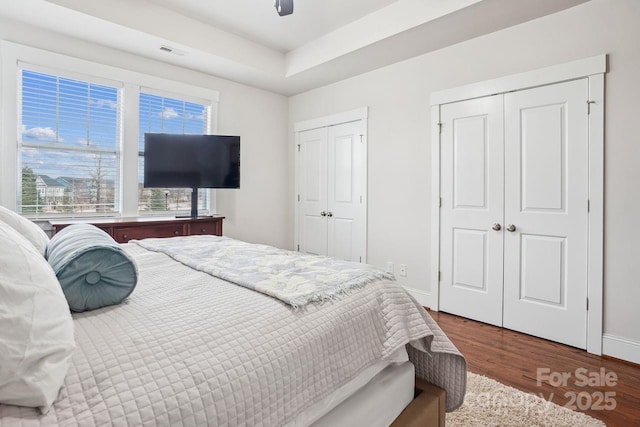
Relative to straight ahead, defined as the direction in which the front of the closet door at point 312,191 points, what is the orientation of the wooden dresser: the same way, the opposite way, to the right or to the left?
to the left

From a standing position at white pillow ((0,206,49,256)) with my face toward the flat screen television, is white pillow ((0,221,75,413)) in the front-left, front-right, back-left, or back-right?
back-right

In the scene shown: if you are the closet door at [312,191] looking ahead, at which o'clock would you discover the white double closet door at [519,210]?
The white double closet door is roughly at 9 o'clock from the closet door.

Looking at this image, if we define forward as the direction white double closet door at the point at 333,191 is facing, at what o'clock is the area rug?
The area rug is roughly at 10 o'clock from the white double closet door.

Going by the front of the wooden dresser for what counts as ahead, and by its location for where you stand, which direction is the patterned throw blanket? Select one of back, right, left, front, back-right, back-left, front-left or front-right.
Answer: front

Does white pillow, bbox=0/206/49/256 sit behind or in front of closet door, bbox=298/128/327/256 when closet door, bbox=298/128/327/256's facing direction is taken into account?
in front

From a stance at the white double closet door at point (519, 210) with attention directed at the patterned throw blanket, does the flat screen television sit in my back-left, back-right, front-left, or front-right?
front-right

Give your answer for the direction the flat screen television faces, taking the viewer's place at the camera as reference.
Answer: facing the viewer

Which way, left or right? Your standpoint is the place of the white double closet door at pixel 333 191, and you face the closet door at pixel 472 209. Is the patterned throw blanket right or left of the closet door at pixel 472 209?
right

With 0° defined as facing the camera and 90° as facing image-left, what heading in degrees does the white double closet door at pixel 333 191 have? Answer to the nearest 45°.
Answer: approximately 45°

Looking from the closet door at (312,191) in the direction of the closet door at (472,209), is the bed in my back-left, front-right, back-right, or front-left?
front-right

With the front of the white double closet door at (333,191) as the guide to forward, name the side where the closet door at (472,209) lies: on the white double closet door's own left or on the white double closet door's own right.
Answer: on the white double closet door's own left
